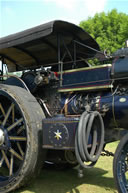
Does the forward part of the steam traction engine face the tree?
no
